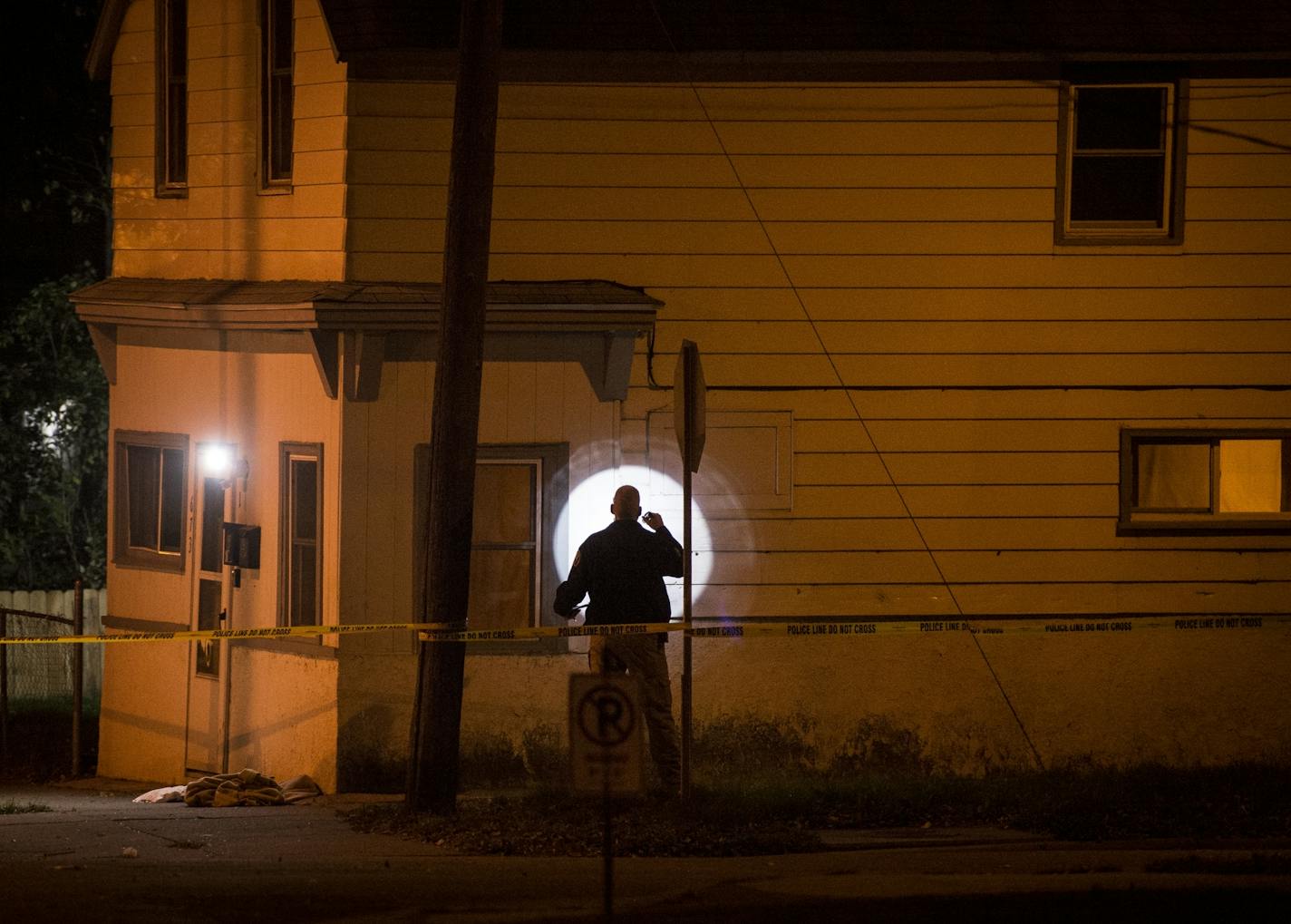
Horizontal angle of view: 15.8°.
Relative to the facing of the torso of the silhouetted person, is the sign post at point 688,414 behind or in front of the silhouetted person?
behind

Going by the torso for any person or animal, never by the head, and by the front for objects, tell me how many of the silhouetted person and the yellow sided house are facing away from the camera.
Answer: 1

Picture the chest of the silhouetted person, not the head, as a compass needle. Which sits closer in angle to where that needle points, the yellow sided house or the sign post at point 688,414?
the yellow sided house

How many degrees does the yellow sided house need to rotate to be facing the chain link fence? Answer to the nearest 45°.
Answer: approximately 90° to its right

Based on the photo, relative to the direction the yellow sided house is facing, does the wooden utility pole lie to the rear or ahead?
ahead

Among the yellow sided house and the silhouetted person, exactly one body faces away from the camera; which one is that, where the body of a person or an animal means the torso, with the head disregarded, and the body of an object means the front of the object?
the silhouetted person

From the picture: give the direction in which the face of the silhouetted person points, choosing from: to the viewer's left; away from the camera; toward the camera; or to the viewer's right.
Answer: away from the camera

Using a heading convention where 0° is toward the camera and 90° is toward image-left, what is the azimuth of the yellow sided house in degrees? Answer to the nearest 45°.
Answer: approximately 45°

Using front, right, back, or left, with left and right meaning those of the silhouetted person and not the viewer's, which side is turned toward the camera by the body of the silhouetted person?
back
